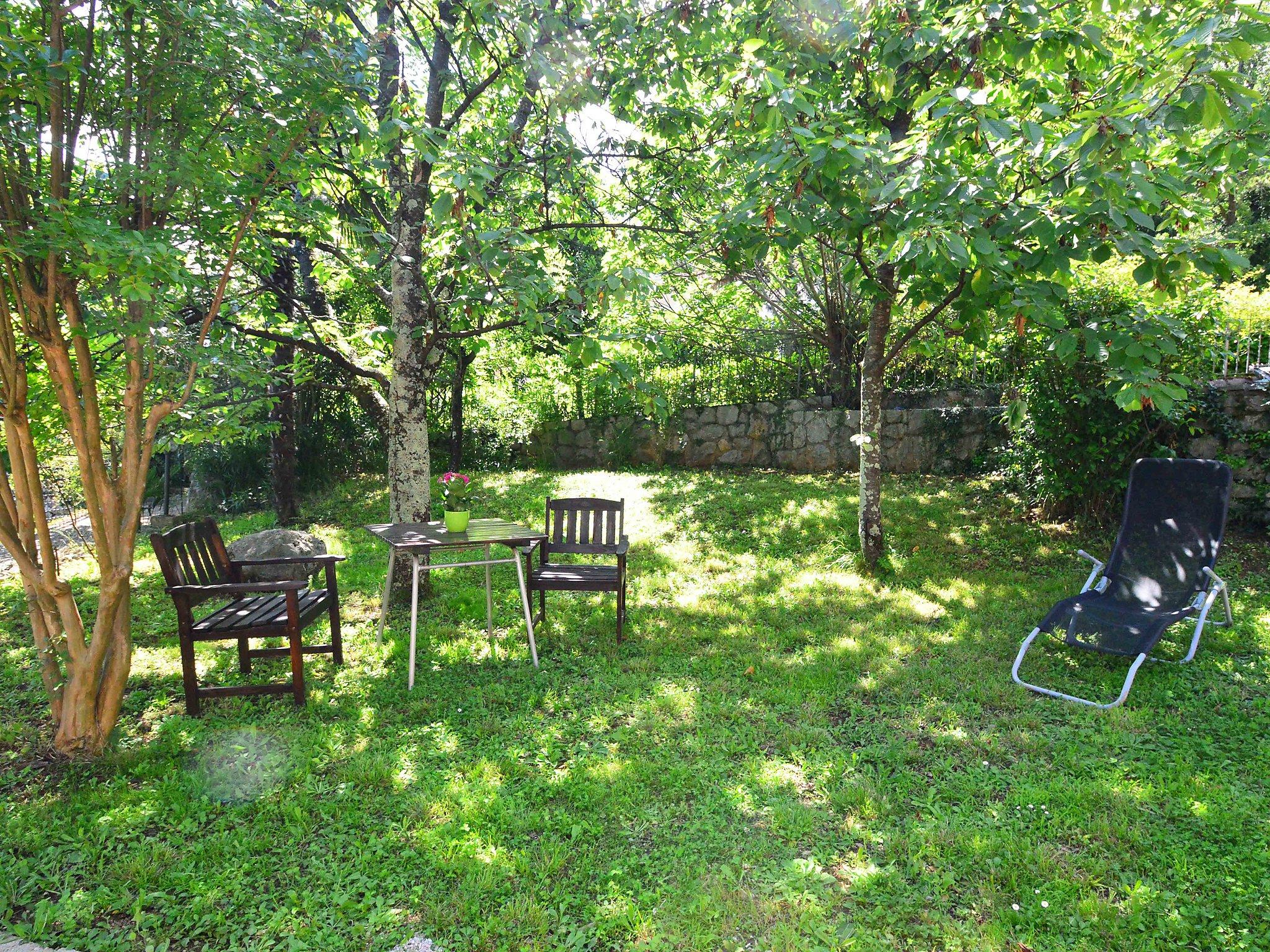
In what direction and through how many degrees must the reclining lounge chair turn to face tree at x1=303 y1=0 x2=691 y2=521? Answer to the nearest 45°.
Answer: approximately 45° to its right

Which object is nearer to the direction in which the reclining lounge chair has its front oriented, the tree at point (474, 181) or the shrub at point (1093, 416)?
the tree

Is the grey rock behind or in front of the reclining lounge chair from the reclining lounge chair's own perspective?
in front

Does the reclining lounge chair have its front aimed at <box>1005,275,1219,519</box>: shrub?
no

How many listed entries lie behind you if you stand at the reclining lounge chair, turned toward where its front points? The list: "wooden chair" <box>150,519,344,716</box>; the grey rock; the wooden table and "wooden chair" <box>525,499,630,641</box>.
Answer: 0

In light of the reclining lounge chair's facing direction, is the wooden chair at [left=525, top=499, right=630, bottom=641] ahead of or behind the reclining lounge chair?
ahead

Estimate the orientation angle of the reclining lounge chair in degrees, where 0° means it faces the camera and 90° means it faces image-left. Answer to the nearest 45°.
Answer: approximately 45°

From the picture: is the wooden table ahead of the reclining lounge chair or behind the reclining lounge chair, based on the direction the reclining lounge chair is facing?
ahead

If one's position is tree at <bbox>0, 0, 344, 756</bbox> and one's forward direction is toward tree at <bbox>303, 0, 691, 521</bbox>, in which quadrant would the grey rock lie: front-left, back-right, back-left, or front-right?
front-left

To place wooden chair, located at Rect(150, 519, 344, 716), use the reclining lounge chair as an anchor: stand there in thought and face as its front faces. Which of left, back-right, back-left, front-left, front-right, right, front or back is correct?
front

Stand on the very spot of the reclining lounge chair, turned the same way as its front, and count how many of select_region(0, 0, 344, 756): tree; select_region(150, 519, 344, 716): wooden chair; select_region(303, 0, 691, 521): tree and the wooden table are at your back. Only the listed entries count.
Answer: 0

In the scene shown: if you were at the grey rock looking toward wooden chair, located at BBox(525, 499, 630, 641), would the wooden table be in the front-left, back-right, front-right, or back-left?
front-right
